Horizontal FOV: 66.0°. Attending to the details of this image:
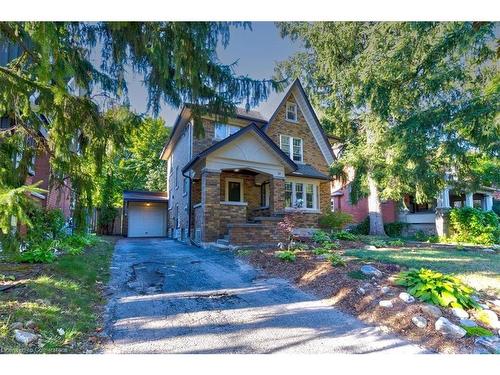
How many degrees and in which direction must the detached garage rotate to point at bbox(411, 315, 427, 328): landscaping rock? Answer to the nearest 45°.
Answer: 0° — it already faces it

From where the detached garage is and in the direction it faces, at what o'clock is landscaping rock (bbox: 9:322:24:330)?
The landscaping rock is roughly at 12 o'clock from the detached garage.

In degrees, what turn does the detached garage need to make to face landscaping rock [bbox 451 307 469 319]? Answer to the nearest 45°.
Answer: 0° — it already faces it

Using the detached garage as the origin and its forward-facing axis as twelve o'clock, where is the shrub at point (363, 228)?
The shrub is roughly at 10 o'clock from the detached garage.

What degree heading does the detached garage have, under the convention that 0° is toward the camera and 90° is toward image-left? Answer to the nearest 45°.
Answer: approximately 0°

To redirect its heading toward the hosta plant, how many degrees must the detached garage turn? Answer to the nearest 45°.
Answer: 0° — it already faces it
